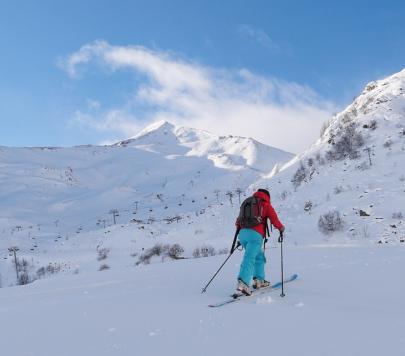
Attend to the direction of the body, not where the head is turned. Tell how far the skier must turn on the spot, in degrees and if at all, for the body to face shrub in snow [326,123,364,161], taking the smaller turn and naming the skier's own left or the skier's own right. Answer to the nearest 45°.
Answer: approximately 45° to the skier's own left

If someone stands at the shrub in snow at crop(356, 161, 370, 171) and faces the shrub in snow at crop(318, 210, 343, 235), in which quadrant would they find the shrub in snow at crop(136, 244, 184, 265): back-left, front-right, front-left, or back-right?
front-right

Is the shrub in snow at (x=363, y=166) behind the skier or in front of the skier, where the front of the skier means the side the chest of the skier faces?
in front

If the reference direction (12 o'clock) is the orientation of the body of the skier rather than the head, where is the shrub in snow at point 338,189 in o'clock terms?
The shrub in snow is roughly at 11 o'clock from the skier.

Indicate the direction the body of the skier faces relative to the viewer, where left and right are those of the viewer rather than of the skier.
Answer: facing away from the viewer and to the right of the viewer

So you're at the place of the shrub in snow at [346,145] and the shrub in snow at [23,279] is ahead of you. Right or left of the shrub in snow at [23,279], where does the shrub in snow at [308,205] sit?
left

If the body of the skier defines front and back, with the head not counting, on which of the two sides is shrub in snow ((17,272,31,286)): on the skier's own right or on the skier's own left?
on the skier's own left

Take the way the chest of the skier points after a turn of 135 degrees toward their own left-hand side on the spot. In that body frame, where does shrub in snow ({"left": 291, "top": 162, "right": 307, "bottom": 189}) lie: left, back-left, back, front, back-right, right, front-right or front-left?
right

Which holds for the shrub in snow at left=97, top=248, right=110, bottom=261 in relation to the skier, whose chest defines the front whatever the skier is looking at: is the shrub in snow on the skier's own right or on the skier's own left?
on the skier's own left

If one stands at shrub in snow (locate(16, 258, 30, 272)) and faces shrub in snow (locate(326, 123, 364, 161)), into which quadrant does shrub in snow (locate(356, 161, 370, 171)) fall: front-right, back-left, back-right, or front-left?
front-right

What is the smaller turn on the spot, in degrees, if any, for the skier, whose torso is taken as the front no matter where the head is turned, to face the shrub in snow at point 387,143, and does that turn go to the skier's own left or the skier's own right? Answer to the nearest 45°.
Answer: approximately 45° to the skier's own left

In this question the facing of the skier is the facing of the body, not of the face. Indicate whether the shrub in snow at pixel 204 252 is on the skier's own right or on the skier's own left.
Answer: on the skier's own left

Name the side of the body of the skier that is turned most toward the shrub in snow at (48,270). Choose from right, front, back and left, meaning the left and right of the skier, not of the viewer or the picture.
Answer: left
